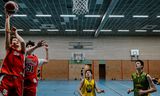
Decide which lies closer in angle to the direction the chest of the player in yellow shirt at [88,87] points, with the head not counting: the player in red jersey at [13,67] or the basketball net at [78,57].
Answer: the player in red jersey

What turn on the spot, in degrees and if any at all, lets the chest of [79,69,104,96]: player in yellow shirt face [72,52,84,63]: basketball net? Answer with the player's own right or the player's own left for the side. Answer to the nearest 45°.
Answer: approximately 180°

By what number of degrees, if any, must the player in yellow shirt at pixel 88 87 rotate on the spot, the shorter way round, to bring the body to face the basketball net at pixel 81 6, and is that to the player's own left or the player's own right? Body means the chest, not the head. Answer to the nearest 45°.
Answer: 0° — they already face it

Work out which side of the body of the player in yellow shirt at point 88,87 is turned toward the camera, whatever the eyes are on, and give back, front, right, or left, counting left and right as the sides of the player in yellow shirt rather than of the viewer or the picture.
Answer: front
